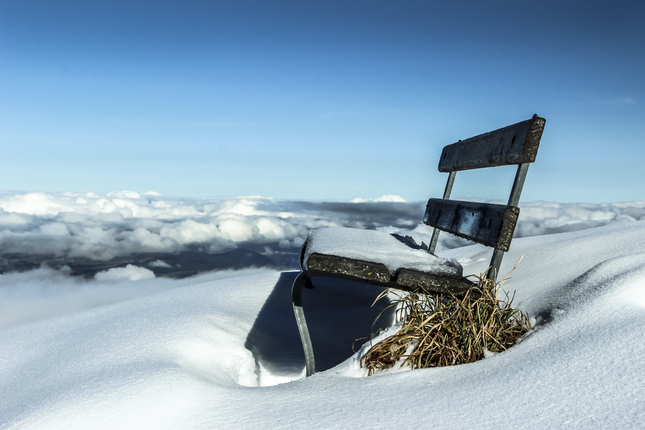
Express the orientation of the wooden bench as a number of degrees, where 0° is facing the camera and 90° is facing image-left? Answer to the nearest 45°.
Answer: approximately 90°
